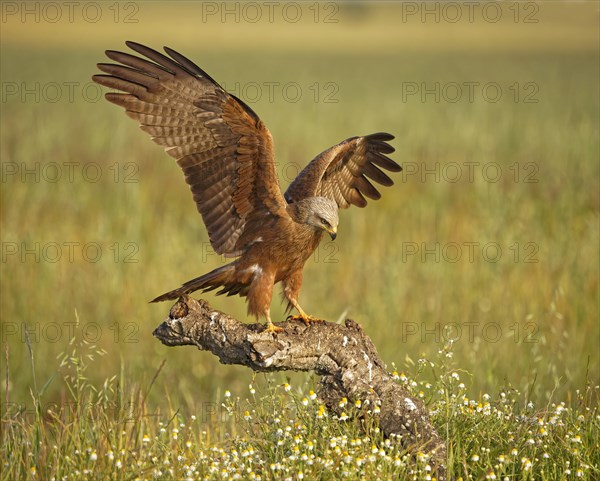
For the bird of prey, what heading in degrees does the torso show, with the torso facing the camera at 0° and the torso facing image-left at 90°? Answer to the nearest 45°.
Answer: approximately 315°
